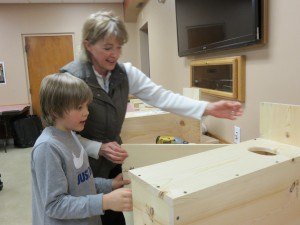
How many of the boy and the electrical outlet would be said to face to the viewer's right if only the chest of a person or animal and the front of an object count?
1

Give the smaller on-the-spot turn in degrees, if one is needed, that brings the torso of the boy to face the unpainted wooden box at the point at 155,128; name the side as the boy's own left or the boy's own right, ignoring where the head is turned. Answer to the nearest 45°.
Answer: approximately 45° to the boy's own left

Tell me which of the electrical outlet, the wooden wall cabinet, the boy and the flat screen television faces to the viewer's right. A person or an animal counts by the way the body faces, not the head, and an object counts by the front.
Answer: the boy

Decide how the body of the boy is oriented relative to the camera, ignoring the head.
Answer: to the viewer's right

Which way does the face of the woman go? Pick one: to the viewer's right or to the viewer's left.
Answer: to the viewer's right

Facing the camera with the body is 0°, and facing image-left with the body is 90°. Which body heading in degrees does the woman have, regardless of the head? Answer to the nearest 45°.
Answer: approximately 315°

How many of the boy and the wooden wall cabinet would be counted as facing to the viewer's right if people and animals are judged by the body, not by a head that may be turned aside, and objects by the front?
1

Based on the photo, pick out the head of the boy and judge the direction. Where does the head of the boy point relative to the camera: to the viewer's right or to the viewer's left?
to the viewer's right
